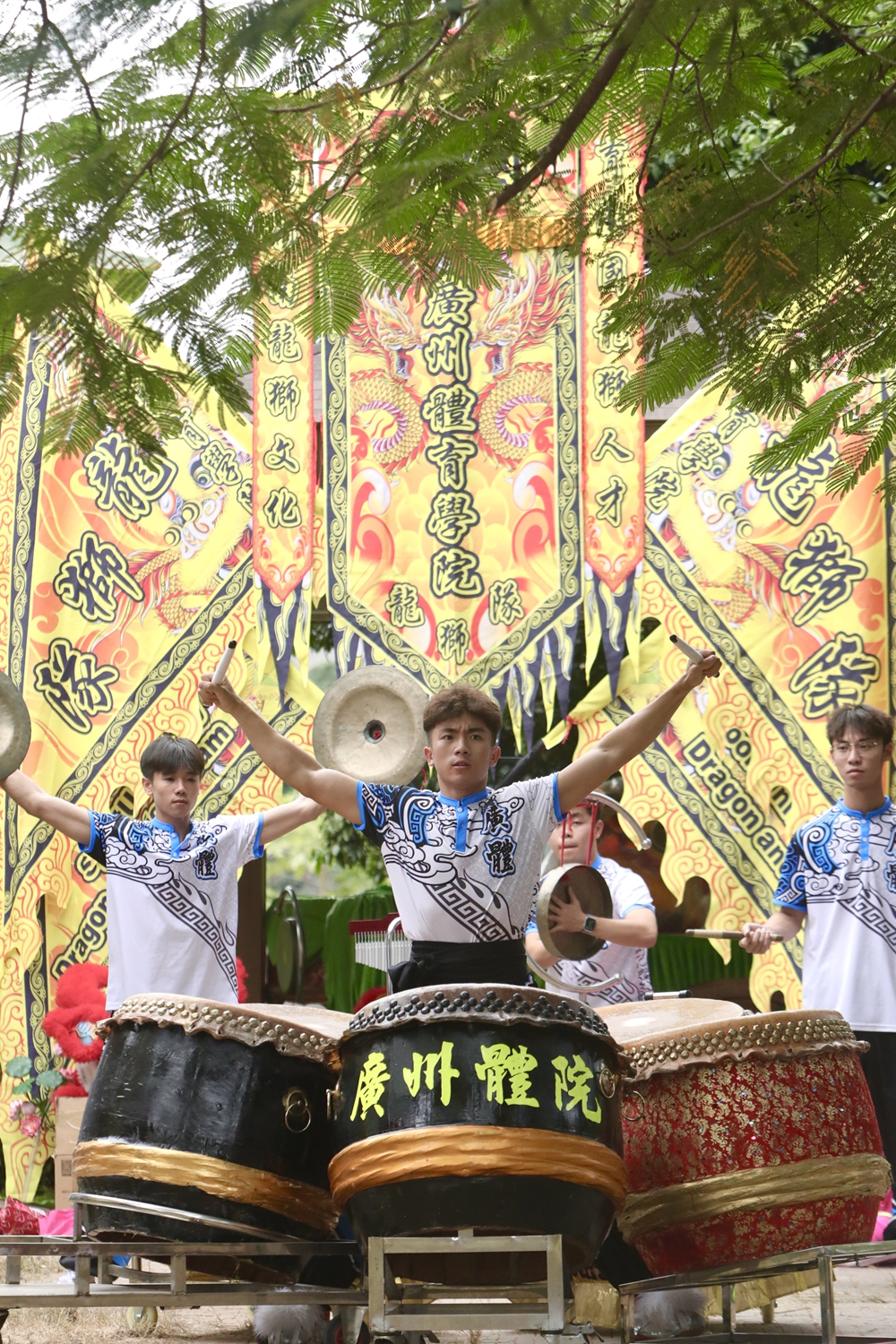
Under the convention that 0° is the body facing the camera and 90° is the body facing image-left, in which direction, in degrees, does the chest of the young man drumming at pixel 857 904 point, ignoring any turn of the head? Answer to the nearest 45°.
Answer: approximately 0°

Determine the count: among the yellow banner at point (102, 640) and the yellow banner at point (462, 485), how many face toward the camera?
2

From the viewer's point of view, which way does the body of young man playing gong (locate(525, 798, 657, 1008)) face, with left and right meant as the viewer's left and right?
facing the viewer and to the left of the viewer

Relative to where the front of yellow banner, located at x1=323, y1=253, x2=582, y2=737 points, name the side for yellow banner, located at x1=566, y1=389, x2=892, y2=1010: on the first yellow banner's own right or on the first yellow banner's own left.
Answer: on the first yellow banner's own left

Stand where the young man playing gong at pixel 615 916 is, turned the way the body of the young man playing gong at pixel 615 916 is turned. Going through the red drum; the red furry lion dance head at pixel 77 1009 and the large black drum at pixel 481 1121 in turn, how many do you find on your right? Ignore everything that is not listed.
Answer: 1

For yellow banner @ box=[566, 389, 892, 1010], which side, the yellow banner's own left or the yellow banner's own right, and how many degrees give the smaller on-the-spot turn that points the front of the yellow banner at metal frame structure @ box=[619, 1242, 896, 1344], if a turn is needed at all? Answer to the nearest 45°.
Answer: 0° — it already faces it
